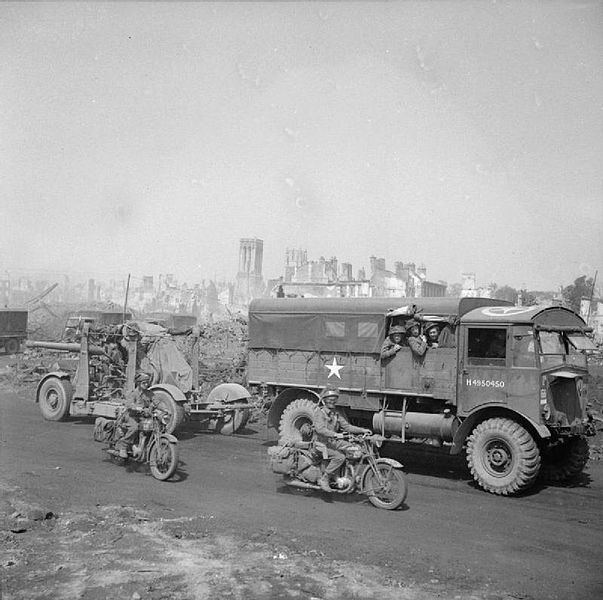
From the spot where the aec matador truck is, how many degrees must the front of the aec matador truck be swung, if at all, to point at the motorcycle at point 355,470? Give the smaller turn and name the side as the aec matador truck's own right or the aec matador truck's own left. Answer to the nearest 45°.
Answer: approximately 90° to the aec matador truck's own right

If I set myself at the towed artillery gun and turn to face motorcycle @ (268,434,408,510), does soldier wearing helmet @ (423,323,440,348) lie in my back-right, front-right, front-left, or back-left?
front-left

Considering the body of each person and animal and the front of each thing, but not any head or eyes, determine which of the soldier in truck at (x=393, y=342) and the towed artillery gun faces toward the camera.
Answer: the soldier in truck

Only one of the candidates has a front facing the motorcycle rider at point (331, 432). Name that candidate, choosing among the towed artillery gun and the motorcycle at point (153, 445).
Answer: the motorcycle

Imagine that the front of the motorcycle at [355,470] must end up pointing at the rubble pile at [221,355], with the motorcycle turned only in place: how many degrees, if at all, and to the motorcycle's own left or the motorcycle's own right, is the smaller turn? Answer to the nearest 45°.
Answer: approximately 135° to the motorcycle's own left

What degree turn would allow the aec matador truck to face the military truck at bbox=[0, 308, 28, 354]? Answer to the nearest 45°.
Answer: approximately 180°

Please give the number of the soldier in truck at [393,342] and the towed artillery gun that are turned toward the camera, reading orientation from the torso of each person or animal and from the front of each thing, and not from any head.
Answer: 1

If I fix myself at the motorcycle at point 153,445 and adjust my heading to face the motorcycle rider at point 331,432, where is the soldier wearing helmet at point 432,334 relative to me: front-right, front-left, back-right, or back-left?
front-left

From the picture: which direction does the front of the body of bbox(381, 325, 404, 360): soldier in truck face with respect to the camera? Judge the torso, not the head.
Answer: toward the camera

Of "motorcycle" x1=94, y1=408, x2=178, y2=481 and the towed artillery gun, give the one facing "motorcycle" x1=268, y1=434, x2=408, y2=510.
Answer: "motorcycle" x1=94, y1=408, x2=178, y2=481

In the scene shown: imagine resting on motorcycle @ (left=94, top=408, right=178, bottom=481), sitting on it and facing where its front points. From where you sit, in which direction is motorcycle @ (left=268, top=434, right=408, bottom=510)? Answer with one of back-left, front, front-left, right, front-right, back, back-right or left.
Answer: front
